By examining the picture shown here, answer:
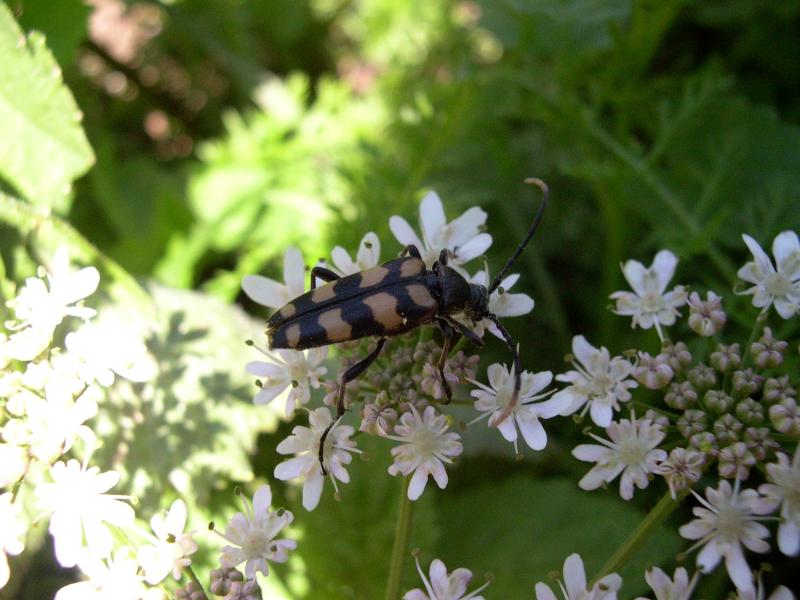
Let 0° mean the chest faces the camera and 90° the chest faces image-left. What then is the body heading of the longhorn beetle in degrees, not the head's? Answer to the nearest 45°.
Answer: approximately 270°

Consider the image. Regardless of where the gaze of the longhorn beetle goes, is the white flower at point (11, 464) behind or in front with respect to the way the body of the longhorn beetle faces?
behind

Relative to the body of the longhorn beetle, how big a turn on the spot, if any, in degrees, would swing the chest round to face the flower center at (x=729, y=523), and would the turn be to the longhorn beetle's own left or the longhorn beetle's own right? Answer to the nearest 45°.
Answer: approximately 45° to the longhorn beetle's own right

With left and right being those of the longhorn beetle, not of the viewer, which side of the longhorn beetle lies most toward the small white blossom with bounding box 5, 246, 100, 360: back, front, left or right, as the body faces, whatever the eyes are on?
back

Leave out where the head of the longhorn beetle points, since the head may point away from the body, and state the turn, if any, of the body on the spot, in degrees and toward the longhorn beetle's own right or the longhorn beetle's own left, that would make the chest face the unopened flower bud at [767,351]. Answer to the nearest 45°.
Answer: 0° — it already faces it
